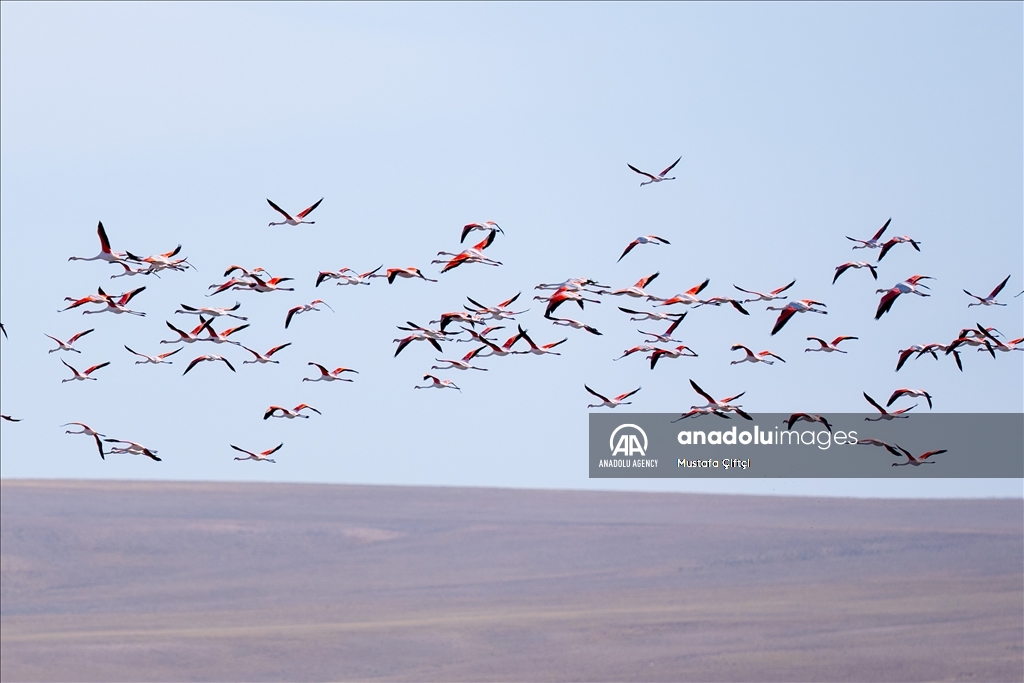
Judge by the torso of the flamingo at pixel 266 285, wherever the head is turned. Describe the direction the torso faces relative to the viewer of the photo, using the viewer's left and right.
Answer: facing to the left of the viewer

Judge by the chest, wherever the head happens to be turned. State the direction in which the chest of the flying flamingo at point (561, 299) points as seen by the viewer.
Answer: to the viewer's left

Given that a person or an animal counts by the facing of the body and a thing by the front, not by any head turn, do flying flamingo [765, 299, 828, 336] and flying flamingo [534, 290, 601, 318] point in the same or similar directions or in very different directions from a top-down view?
same or similar directions

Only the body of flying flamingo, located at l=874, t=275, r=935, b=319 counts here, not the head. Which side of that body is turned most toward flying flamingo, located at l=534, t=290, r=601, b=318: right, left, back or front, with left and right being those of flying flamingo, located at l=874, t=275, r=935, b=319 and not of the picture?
front

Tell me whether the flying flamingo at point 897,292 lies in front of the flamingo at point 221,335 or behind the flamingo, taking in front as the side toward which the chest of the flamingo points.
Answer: behind

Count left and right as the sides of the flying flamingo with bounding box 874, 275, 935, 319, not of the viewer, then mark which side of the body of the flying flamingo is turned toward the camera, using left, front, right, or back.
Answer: left

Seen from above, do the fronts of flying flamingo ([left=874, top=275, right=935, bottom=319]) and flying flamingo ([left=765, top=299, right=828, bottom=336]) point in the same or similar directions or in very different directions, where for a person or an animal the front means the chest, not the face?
same or similar directions

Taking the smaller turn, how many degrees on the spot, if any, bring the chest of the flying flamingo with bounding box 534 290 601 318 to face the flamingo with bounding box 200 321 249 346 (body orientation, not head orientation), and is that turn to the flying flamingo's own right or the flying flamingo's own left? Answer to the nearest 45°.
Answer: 0° — it already faces it

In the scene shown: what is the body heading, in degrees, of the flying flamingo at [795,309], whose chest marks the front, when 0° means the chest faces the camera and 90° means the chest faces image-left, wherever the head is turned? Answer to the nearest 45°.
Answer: approximately 90°

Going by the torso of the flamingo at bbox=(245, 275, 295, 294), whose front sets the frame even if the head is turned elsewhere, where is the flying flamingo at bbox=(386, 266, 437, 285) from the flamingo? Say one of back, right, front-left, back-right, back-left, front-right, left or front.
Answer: back

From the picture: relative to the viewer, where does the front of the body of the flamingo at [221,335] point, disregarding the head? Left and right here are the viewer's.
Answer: facing to the left of the viewer

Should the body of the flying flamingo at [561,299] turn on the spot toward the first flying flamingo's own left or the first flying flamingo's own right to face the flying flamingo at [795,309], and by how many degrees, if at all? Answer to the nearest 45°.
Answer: approximately 180°

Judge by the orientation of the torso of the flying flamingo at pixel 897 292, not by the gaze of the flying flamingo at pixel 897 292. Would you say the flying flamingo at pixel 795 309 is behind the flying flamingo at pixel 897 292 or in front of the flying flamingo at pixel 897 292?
in front

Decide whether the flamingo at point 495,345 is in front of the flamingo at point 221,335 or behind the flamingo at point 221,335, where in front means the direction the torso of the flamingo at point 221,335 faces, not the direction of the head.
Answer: behind
